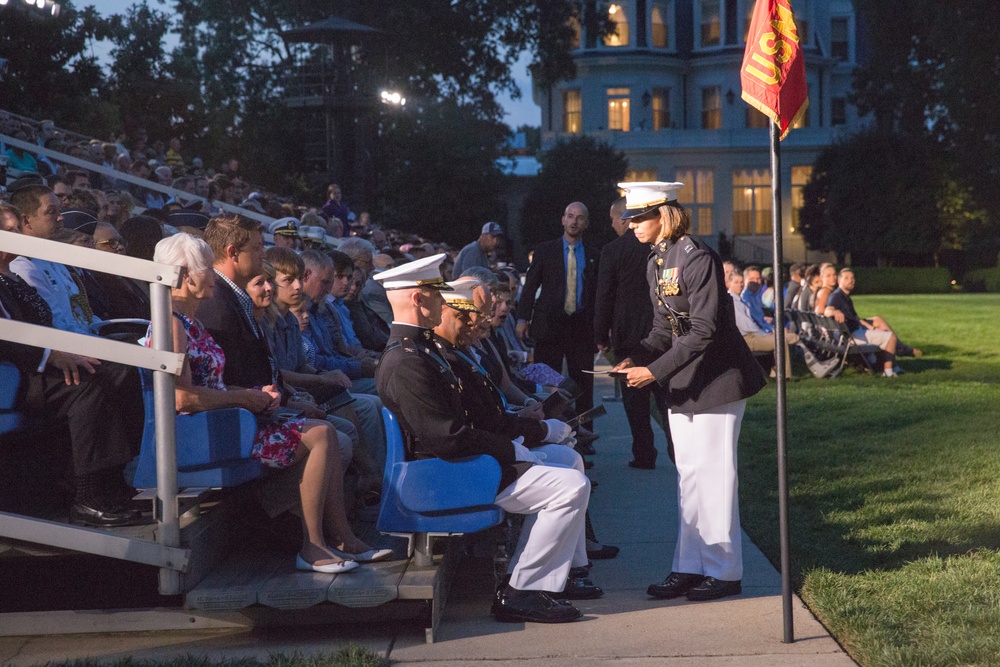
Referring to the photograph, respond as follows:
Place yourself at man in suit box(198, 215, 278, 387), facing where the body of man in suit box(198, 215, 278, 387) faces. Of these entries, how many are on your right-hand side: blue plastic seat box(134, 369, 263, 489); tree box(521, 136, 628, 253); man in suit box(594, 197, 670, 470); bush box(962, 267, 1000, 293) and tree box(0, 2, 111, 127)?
1

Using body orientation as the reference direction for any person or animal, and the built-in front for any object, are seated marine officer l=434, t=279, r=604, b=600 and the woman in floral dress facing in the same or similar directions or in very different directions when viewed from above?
same or similar directions

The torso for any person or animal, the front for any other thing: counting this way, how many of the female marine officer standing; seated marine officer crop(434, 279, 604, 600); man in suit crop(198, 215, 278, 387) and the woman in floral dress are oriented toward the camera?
0

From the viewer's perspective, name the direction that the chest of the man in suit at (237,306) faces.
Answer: to the viewer's right

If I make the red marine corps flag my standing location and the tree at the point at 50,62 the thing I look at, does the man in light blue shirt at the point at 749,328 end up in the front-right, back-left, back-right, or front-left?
front-right

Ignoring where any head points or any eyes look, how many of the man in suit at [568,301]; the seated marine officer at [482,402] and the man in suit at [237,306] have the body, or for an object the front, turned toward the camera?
1

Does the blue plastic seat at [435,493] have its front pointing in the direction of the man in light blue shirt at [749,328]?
no

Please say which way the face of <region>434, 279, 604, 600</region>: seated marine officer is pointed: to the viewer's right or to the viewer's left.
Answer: to the viewer's right

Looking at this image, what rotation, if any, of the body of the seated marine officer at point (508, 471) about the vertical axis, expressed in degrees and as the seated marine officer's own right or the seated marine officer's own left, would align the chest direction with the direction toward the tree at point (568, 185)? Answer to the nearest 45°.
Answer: approximately 90° to the seated marine officer's own left

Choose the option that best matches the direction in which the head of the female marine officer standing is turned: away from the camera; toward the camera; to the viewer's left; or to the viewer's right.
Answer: to the viewer's left

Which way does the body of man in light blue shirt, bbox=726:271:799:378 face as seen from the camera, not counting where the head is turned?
to the viewer's right

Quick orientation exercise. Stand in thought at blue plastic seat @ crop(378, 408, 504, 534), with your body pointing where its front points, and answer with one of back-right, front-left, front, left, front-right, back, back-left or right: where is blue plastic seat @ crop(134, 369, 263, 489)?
back

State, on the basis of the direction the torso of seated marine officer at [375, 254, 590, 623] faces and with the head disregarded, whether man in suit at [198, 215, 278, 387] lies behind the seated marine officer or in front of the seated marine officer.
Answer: behind

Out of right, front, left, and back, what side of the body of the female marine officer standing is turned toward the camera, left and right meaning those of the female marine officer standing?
left

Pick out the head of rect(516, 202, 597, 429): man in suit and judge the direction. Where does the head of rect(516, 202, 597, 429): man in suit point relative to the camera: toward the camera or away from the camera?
toward the camera

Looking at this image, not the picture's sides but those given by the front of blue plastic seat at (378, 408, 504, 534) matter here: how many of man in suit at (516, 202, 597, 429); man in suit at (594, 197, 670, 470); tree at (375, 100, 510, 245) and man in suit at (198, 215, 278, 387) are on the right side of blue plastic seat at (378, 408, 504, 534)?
0

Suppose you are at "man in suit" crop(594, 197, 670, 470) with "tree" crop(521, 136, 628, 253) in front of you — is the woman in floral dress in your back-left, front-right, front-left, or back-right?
back-left

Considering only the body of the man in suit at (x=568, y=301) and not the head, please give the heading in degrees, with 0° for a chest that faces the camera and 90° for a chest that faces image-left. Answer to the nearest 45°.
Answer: approximately 0°

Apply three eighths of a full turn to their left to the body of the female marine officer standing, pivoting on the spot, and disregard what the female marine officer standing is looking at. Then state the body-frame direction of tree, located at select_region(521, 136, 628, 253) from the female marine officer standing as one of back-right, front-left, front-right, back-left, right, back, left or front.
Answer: back-left

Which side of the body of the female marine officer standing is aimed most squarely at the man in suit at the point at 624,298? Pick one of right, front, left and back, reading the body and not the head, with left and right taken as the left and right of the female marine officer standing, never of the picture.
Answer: right

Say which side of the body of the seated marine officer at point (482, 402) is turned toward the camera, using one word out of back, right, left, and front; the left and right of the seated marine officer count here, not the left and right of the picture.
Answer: right
